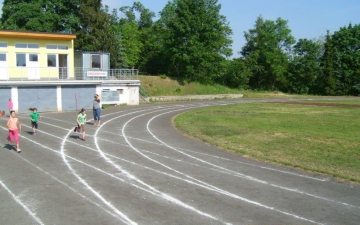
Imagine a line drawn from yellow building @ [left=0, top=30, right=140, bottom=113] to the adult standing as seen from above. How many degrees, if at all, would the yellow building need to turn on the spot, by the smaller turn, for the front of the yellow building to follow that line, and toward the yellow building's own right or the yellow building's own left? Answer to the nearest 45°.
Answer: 0° — it already faces them

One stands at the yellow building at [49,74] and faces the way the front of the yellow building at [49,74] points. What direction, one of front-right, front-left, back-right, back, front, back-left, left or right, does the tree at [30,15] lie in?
back

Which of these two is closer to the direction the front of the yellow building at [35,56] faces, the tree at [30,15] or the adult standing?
the adult standing

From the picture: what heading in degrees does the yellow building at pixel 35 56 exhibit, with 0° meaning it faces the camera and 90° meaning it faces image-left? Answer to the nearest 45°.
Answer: approximately 0°

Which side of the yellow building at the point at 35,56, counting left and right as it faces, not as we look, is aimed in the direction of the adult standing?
front

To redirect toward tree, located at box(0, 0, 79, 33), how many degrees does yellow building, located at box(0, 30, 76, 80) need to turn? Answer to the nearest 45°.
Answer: approximately 180°
